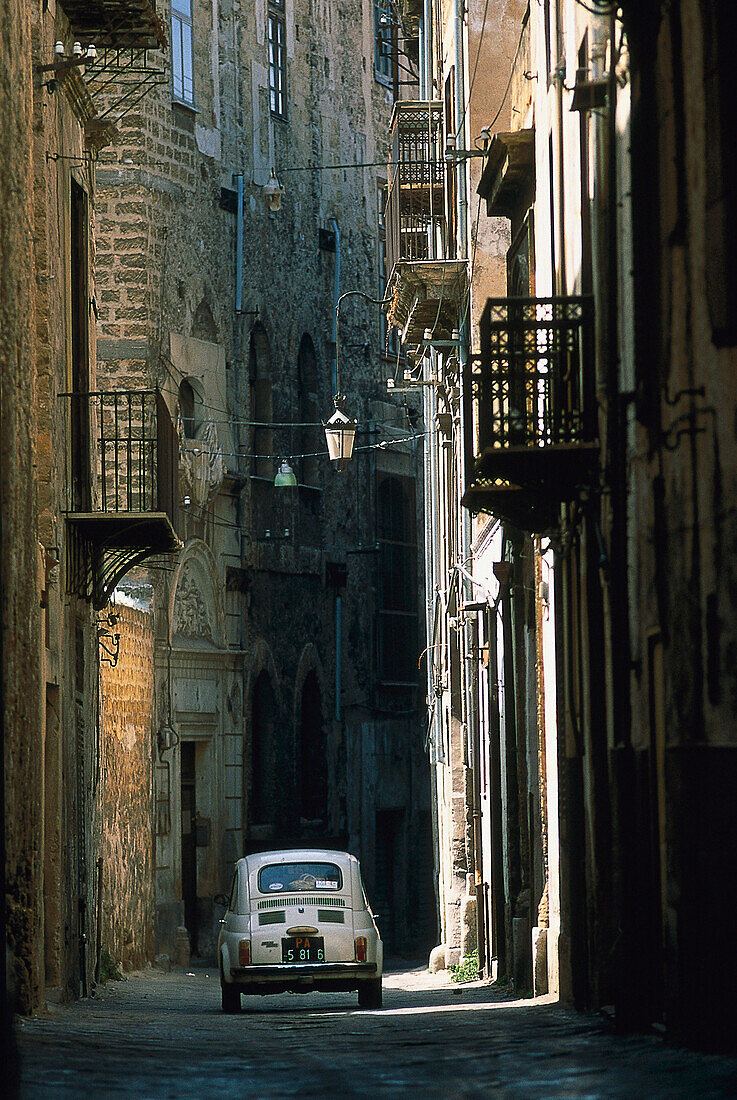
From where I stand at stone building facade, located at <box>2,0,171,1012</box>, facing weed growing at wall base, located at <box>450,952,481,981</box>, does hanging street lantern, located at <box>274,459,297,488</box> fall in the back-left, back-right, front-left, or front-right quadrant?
front-left

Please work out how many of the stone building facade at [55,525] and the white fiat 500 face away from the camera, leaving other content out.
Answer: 1

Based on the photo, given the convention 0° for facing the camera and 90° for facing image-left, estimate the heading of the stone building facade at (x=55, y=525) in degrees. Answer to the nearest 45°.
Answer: approximately 270°

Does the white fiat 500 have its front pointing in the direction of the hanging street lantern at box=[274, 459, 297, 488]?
yes

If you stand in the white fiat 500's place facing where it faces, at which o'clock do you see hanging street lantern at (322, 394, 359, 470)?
The hanging street lantern is roughly at 12 o'clock from the white fiat 500.

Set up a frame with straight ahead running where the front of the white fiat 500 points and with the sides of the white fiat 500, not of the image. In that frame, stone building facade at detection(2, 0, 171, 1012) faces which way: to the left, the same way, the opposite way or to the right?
to the right

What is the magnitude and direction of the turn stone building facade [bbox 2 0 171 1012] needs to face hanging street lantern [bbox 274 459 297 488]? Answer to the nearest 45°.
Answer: approximately 90° to its left

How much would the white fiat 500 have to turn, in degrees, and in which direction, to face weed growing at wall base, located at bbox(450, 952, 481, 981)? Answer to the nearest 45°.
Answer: approximately 45° to its right

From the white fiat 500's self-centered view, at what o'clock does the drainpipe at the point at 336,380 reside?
The drainpipe is roughly at 12 o'clock from the white fiat 500.

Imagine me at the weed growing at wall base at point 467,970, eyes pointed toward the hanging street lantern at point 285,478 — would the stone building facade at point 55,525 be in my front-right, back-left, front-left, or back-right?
back-left

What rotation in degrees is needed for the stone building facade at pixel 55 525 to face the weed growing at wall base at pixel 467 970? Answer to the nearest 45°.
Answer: approximately 45° to its left

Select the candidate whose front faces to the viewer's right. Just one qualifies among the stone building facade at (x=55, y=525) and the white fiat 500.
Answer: the stone building facade

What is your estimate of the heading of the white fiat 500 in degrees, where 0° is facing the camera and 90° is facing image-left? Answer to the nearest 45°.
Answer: approximately 180°

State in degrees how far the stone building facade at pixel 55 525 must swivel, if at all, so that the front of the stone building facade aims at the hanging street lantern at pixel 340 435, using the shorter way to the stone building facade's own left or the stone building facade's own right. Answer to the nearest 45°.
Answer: approximately 45° to the stone building facade's own left
